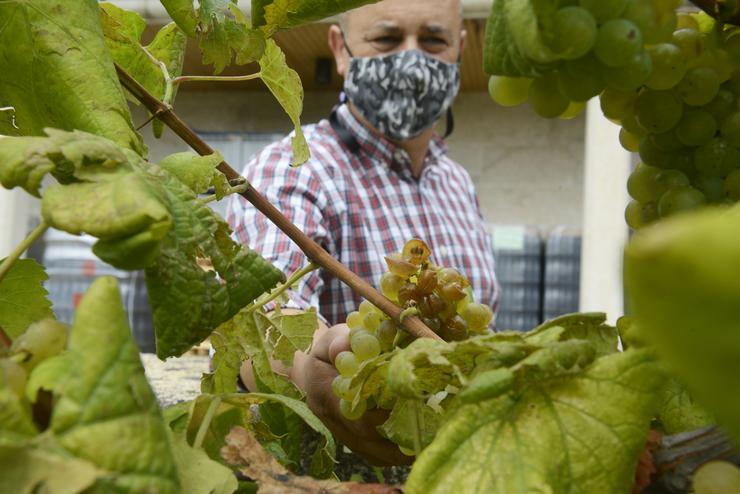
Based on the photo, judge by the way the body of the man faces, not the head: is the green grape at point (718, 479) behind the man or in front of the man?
in front

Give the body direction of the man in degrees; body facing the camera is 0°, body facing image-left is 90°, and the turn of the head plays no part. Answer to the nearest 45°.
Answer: approximately 315°

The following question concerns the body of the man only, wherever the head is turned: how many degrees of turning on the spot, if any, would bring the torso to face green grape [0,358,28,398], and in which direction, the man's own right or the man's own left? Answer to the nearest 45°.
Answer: approximately 45° to the man's own right

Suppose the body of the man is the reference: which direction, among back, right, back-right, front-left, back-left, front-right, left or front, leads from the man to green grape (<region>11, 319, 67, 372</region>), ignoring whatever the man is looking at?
front-right
